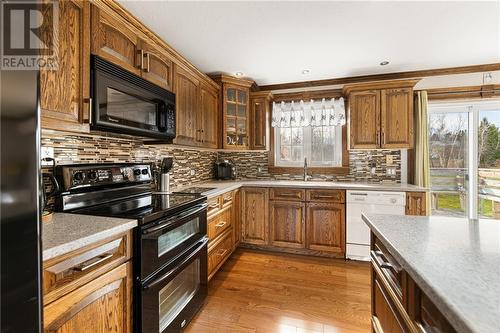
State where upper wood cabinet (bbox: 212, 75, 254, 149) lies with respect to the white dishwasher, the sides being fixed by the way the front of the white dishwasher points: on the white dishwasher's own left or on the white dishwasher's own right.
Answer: on the white dishwasher's own right

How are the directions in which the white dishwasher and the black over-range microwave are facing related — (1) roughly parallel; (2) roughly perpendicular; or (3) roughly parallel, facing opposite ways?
roughly perpendicular

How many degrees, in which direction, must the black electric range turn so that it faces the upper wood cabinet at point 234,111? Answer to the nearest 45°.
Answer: approximately 90° to its left

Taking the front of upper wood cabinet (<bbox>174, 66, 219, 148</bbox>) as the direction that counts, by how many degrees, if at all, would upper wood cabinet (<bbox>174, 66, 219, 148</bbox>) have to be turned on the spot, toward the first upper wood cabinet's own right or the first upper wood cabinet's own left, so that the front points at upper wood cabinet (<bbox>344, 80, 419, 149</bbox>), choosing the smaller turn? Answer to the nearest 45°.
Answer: approximately 45° to the first upper wood cabinet's own left

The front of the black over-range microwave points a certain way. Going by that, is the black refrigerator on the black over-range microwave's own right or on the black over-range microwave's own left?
on the black over-range microwave's own right

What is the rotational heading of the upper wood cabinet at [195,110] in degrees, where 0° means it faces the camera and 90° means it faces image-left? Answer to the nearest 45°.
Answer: approximately 315°

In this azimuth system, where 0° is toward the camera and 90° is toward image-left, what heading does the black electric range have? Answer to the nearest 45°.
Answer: approximately 315°

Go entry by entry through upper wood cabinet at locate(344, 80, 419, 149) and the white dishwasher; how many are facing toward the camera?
2

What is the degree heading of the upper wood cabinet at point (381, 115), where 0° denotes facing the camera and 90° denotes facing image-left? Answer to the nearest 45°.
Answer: approximately 0°

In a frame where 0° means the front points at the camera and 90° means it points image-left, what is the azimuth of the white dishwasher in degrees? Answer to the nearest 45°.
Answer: approximately 0°

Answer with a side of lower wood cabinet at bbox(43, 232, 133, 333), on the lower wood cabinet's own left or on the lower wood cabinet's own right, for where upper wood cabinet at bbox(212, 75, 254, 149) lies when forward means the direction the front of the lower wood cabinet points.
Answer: on the lower wood cabinet's own left
